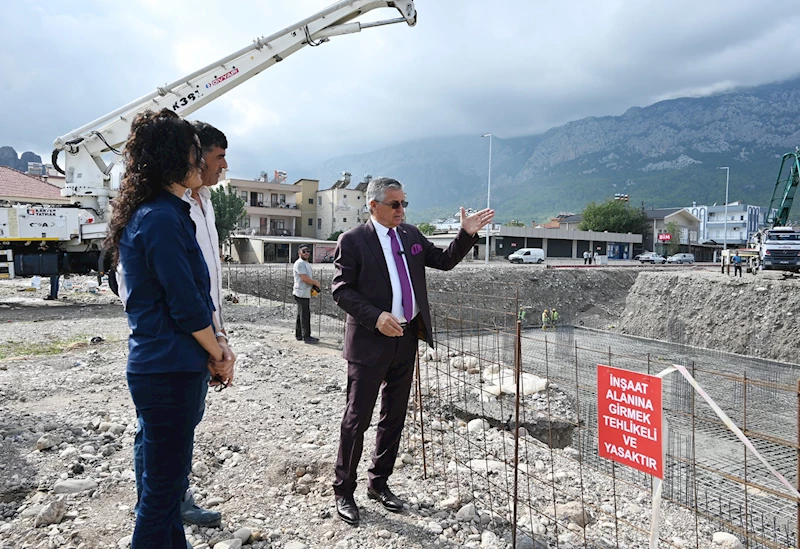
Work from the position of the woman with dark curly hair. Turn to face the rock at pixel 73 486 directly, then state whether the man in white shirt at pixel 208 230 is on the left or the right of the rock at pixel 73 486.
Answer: right

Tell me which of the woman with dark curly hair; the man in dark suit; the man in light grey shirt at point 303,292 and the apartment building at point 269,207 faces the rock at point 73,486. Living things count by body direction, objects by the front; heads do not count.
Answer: the apartment building

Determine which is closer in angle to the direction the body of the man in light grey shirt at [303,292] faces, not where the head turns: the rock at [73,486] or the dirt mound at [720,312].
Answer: the dirt mound

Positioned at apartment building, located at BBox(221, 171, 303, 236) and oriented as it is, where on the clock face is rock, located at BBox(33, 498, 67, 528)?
The rock is roughly at 12 o'clock from the apartment building.

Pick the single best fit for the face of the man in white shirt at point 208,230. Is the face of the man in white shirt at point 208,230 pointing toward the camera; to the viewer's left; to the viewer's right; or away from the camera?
to the viewer's right

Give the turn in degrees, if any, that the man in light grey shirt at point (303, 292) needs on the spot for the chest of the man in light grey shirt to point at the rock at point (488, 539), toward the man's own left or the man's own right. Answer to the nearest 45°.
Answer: approximately 90° to the man's own right

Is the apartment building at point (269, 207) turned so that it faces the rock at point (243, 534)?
yes

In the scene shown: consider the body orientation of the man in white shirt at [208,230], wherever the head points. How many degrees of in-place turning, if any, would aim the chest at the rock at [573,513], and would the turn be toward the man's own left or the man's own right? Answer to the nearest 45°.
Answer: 0° — they already face it

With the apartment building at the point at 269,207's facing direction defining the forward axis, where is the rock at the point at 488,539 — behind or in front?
in front

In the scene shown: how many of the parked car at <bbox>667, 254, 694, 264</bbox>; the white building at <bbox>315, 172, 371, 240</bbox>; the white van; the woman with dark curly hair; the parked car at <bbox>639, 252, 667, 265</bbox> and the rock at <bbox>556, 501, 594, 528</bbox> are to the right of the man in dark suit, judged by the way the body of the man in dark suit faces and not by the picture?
1

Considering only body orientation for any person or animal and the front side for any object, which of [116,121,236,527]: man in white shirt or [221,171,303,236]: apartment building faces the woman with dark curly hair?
the apartment building
